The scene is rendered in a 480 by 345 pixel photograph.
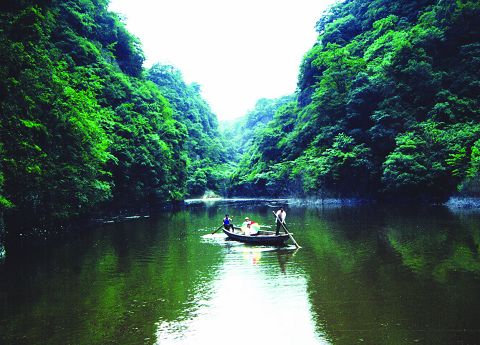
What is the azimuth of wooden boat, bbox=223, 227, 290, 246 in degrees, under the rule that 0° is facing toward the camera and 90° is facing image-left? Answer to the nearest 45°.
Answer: approximately 90°
